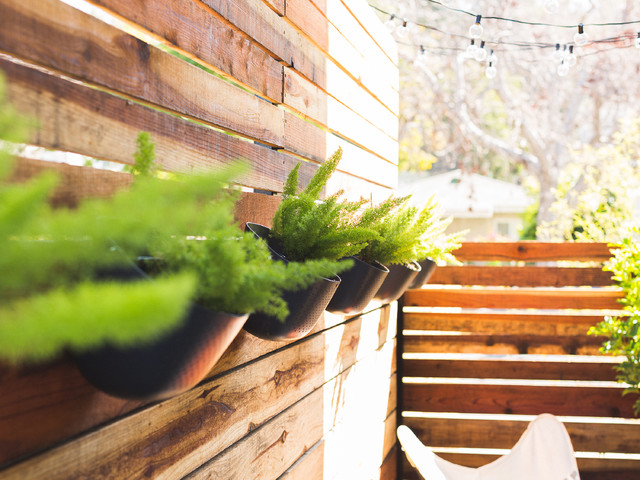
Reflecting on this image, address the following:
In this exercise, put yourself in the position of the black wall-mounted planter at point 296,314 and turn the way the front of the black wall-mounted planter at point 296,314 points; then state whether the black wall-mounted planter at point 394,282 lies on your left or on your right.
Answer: on your left

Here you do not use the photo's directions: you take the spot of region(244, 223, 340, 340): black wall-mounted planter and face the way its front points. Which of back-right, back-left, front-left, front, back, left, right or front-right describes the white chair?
left

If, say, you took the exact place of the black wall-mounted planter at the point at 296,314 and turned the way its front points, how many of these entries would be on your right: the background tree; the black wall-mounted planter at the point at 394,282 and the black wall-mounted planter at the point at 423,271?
0

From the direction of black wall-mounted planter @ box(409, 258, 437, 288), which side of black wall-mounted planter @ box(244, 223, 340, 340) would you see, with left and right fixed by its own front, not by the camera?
left
